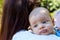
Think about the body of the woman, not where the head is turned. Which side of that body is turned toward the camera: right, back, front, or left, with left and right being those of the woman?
back

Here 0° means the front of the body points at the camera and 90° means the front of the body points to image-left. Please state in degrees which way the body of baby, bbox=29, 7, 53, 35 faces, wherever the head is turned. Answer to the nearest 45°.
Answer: approximately 0°

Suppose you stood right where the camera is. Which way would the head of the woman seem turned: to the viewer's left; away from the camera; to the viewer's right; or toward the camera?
away from the camera
